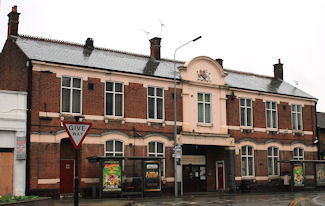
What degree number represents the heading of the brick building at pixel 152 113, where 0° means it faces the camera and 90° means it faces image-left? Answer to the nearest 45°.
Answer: approximately 315°

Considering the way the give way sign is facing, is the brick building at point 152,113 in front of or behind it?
behind

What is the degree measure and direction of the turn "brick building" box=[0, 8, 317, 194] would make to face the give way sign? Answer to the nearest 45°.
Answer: approximately 45° to its right
